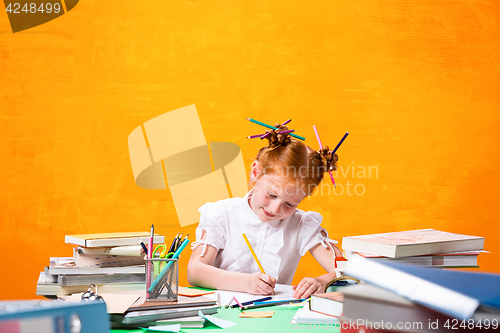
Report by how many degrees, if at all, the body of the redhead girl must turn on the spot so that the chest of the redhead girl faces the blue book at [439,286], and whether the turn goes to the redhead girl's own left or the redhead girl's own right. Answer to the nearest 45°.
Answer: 0° — they already face it

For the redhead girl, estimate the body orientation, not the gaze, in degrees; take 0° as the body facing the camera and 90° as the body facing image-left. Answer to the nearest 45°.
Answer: approximately 0°

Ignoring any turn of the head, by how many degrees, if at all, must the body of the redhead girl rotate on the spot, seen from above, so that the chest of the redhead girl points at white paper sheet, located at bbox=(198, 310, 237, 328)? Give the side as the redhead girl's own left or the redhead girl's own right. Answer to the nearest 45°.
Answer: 0° — they already face it

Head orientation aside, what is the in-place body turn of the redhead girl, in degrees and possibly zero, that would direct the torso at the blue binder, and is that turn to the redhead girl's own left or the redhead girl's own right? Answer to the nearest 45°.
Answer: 0° — they already face it

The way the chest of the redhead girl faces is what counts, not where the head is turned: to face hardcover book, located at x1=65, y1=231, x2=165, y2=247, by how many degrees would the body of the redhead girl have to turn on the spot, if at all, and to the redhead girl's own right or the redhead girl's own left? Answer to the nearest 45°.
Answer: approximately 45° to the redhead girl's own right
